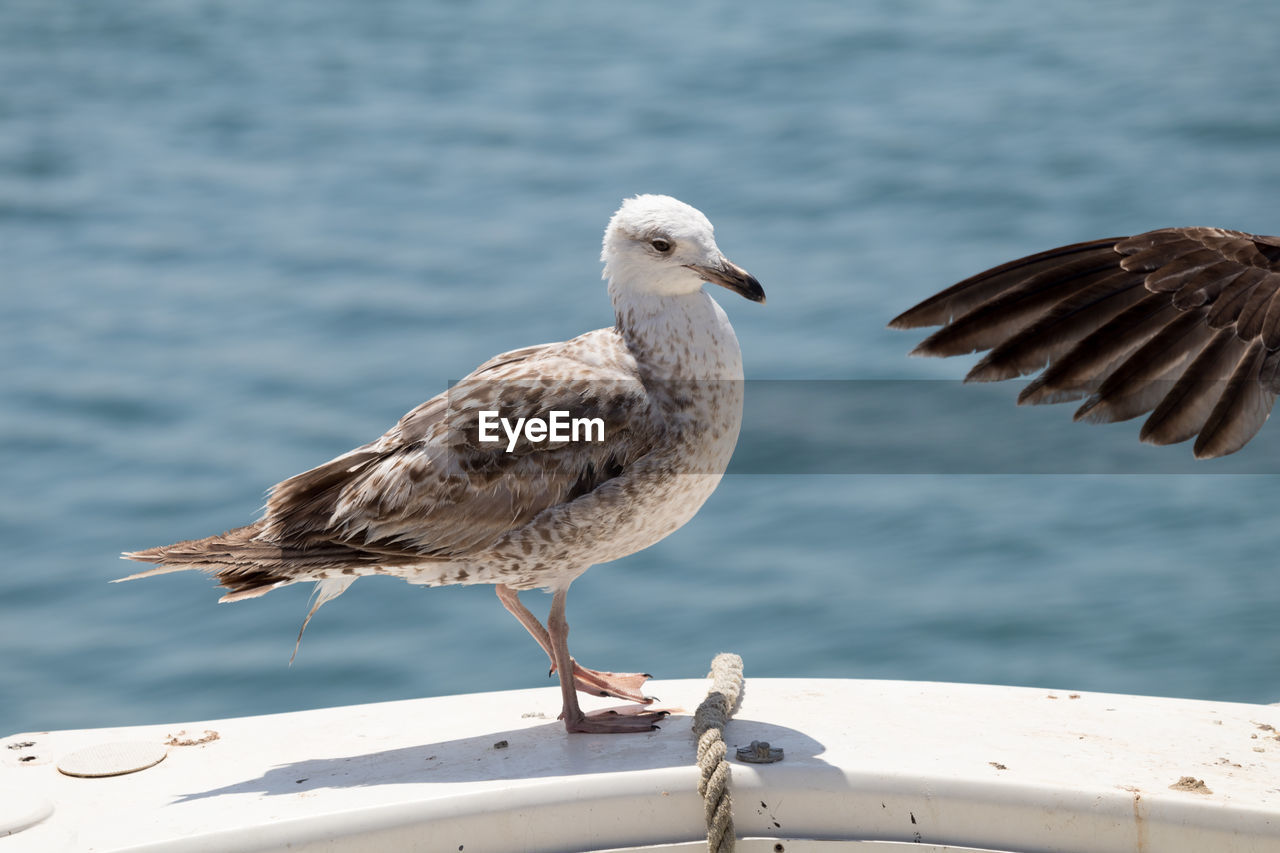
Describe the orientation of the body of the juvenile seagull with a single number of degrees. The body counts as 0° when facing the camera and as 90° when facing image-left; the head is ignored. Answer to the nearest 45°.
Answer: approximately 270°
